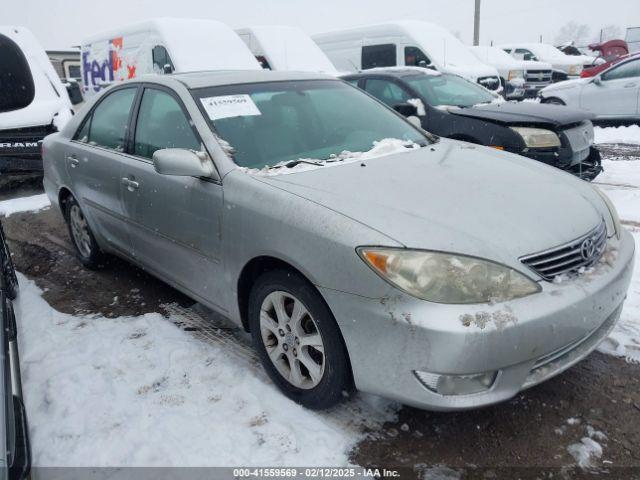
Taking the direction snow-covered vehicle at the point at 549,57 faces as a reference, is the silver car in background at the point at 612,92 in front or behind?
in front

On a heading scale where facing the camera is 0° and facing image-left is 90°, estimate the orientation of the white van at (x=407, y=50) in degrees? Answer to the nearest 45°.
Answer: approximately 315°

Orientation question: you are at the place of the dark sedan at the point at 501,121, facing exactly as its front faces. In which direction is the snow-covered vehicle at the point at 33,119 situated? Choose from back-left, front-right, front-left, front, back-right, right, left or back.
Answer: back-right

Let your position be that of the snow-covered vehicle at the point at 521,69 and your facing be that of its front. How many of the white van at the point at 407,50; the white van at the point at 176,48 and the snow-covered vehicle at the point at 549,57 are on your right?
2

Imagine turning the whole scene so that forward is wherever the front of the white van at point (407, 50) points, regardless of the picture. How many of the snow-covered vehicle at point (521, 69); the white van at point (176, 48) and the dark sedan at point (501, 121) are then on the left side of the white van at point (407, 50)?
1

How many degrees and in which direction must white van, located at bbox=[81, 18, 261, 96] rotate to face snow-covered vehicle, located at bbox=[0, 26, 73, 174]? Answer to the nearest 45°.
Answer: approximately 90° to its right

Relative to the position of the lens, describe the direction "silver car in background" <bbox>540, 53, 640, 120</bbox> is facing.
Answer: facing to the left of the viewer

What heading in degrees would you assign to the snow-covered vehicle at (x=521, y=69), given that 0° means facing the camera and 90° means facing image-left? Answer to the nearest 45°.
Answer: approximately 315°

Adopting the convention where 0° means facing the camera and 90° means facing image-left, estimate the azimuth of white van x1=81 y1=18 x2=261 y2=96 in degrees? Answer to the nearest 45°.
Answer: approximately 315°

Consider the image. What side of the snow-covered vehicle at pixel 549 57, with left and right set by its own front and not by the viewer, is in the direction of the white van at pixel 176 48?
right
